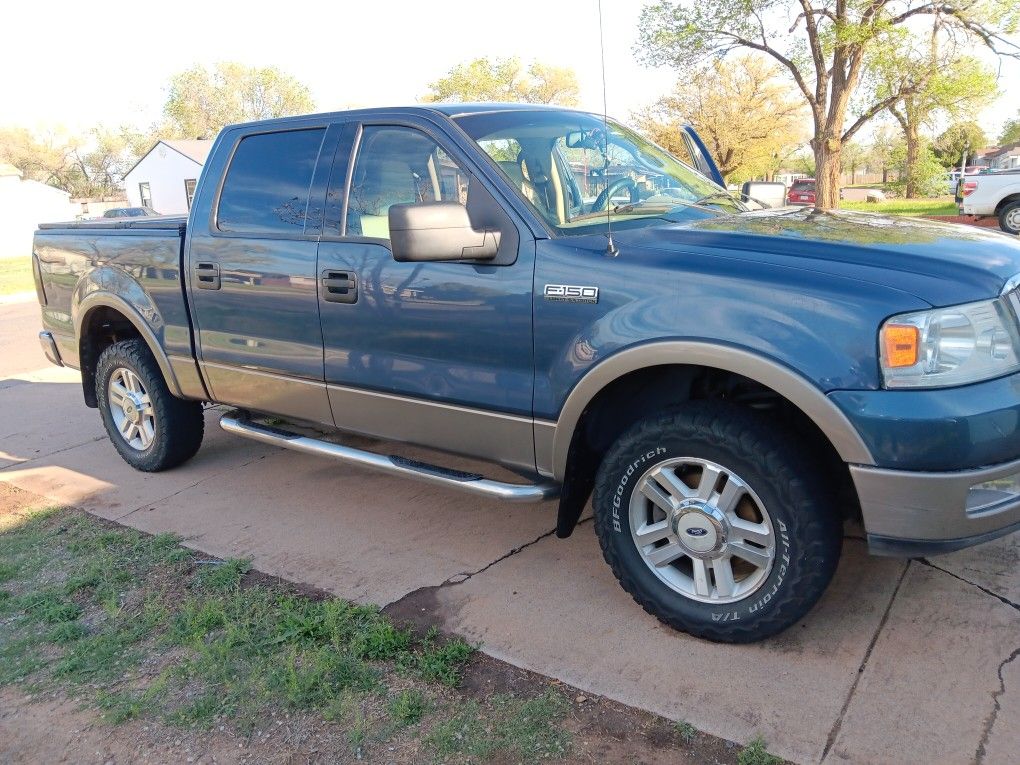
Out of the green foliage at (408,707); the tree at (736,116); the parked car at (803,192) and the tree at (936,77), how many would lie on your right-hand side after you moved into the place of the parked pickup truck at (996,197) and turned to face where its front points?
1

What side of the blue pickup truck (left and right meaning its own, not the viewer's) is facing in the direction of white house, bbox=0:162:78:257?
back

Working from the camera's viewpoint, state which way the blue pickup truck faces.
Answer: facing the viewer and to the right of the viewer

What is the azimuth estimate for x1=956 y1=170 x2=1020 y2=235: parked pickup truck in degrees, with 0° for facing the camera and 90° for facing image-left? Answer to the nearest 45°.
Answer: approximately 270°

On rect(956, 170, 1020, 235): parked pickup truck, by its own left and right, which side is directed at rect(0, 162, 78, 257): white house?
back

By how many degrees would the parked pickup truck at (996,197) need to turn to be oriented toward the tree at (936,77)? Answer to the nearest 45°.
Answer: approximately 90° to its left

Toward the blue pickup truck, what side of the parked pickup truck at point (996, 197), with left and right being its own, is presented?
right

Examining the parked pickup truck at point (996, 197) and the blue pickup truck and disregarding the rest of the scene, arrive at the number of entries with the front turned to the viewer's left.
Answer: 0

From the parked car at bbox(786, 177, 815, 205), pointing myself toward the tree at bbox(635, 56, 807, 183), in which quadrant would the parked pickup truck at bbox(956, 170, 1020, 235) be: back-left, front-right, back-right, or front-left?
back-left

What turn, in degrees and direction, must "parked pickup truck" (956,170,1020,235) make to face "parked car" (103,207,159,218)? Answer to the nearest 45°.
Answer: approximately 135° to its right

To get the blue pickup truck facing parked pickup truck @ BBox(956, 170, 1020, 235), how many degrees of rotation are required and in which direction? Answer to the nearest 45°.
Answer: approximately 90° to its left
